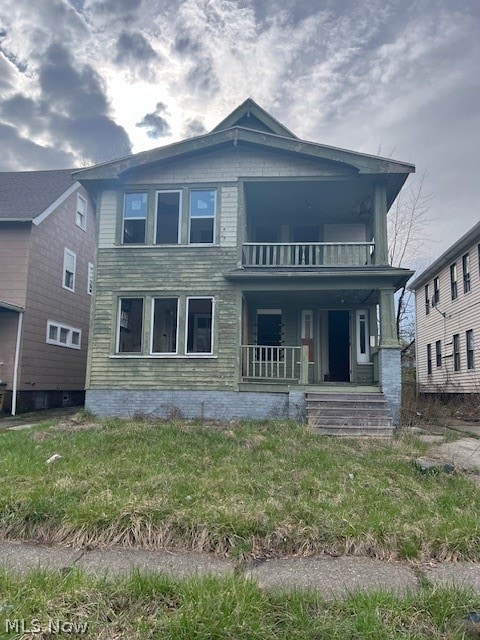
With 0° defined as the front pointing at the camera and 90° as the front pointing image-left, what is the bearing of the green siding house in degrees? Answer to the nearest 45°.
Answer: approximately 0°

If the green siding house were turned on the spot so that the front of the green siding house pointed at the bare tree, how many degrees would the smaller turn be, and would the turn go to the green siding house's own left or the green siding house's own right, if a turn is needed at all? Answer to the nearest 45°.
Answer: approximately 135° to the green siding house's own left

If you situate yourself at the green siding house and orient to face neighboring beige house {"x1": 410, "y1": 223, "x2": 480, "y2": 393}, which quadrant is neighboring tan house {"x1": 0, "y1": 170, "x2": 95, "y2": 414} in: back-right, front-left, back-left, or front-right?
back-left

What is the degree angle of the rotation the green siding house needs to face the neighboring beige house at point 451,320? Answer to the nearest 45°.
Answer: approximately 135° to its left

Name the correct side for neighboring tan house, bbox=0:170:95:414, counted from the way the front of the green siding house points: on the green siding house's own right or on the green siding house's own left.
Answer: on the green siding house's own right
